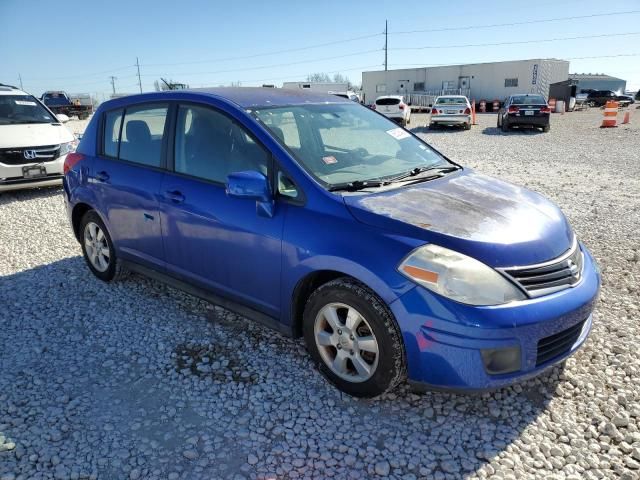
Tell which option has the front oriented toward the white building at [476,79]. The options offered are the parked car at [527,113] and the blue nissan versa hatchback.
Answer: the parked car

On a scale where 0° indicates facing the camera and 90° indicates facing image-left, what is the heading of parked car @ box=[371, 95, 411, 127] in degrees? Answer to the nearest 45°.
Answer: approximately 180°

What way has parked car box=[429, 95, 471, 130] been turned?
away from the camera

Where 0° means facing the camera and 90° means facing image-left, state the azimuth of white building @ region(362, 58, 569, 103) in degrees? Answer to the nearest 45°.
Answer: approximately 45°

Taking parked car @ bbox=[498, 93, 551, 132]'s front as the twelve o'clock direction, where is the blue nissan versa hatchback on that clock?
The blue nissan versa hatchback is roughly at 6 o'clock from the parked car.

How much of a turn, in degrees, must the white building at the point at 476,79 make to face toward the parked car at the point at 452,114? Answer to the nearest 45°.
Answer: approximately 45° to its left

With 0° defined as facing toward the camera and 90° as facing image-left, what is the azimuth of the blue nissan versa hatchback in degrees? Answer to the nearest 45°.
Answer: approximately 315°

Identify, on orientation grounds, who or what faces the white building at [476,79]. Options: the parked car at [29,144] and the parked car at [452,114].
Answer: the parked car at [452,114]

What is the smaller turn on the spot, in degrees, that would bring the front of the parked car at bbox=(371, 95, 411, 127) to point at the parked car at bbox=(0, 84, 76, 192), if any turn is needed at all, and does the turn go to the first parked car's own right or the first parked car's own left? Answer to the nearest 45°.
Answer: approximately 180°

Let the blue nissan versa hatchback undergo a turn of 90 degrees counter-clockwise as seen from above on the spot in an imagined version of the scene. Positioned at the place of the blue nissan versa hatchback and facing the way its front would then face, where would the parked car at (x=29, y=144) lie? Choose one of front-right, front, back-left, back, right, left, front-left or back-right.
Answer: left

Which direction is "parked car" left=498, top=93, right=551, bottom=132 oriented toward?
away from the camera
